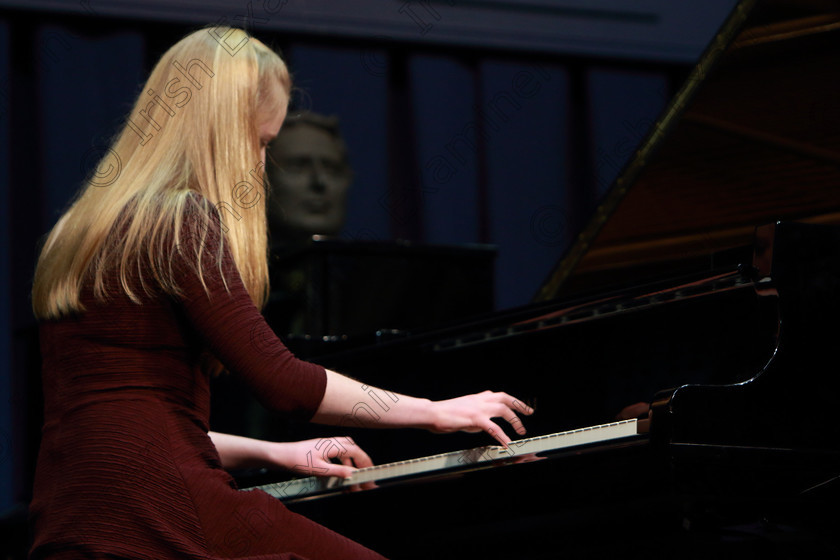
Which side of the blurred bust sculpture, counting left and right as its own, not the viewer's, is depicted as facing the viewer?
front

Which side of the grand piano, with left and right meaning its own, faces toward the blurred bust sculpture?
right

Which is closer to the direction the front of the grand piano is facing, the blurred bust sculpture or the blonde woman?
the blonde woman

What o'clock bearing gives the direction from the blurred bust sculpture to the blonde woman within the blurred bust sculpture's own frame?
The blonde woman is roughly at 12 o'clock from the blurred bust sculpture.

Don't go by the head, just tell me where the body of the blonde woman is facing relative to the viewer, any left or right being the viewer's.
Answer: facing away from the viewer and to the right of the viewer

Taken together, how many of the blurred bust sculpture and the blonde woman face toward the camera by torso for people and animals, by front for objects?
1

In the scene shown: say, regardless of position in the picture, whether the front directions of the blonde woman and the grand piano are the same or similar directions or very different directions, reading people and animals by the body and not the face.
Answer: very different directions

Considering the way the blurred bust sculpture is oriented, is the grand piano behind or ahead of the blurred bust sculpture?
ahead

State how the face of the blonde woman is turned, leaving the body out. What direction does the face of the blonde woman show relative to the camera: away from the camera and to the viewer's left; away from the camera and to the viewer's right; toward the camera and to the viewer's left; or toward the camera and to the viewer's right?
away from the camera and to the viewer's right

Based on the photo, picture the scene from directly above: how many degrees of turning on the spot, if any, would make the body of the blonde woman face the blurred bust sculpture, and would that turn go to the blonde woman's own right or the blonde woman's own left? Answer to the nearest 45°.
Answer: approximately 45° to the blonde woman's own left

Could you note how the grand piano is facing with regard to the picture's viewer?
facing the viewer and to the left of the viewer
